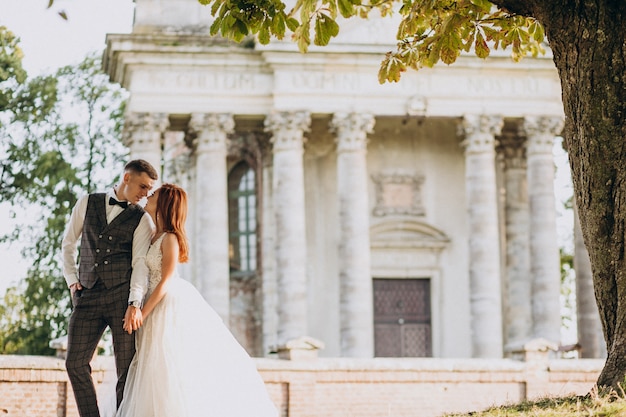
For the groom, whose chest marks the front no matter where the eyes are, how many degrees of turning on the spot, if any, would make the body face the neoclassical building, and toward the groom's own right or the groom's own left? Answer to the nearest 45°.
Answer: approximately 180°

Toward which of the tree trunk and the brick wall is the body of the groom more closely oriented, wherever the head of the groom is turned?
the tree trunk

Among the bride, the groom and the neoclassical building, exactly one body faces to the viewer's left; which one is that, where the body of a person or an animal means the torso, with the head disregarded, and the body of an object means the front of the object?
the bride

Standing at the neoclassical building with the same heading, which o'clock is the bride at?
The bride is roughly at 12 o'clock from the neoclassical building.

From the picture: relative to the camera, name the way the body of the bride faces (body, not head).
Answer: to the viewer's left

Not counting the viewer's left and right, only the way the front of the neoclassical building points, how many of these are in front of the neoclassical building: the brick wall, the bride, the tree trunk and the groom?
4

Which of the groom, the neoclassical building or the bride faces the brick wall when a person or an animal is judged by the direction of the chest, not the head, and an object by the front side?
the neoclassical building

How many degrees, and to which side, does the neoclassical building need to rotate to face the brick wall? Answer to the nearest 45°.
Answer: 0° — it already faces it

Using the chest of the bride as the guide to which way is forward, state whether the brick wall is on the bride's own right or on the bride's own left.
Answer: on the bride's own right

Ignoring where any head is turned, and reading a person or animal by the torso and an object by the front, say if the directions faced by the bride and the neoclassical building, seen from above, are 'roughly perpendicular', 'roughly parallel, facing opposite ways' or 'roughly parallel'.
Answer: roughly perpendicular

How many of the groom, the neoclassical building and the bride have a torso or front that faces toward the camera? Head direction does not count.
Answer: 2

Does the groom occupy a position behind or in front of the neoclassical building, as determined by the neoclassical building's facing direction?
in front

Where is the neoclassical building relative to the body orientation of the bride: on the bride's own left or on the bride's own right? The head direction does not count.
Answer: on the bride's own right
